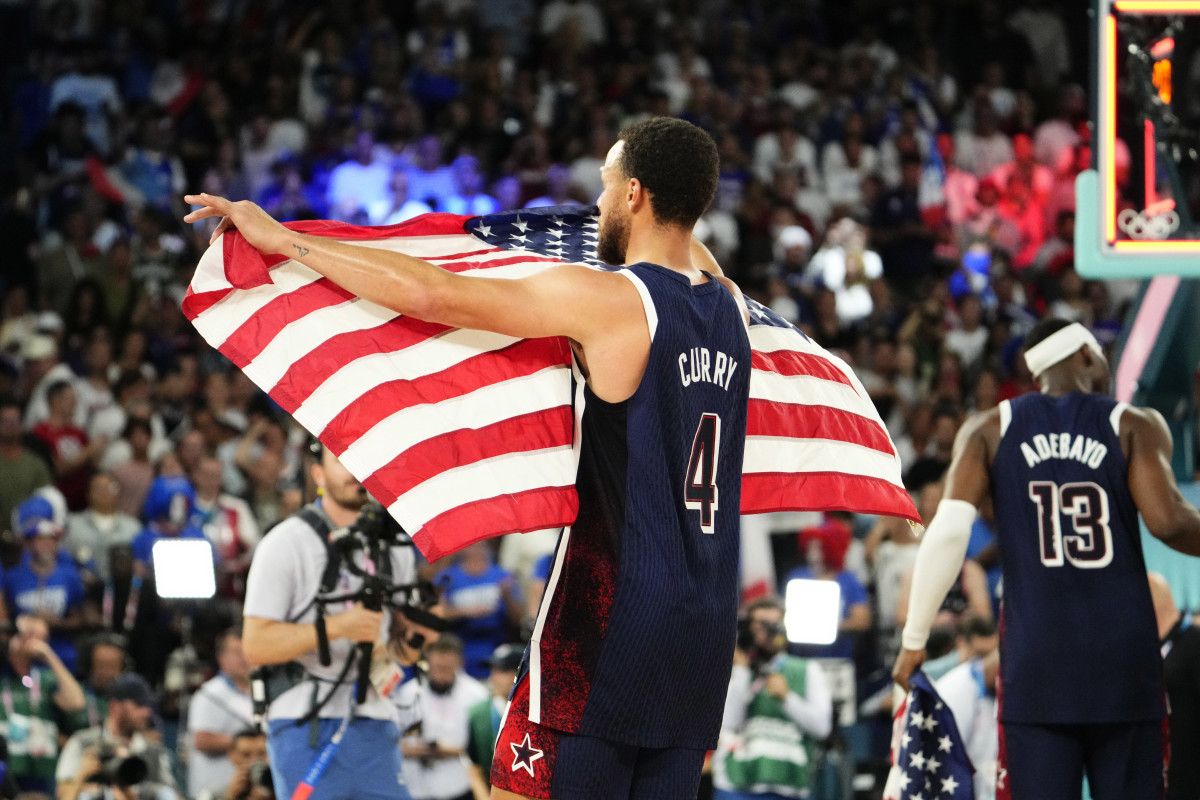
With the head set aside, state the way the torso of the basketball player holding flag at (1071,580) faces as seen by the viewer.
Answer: away from the camera

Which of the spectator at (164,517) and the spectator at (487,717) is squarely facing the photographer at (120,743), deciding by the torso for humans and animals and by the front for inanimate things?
the spectator at (164,517)

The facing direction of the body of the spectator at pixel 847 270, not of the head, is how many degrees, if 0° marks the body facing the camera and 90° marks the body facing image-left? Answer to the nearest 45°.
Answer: approximately 0°
